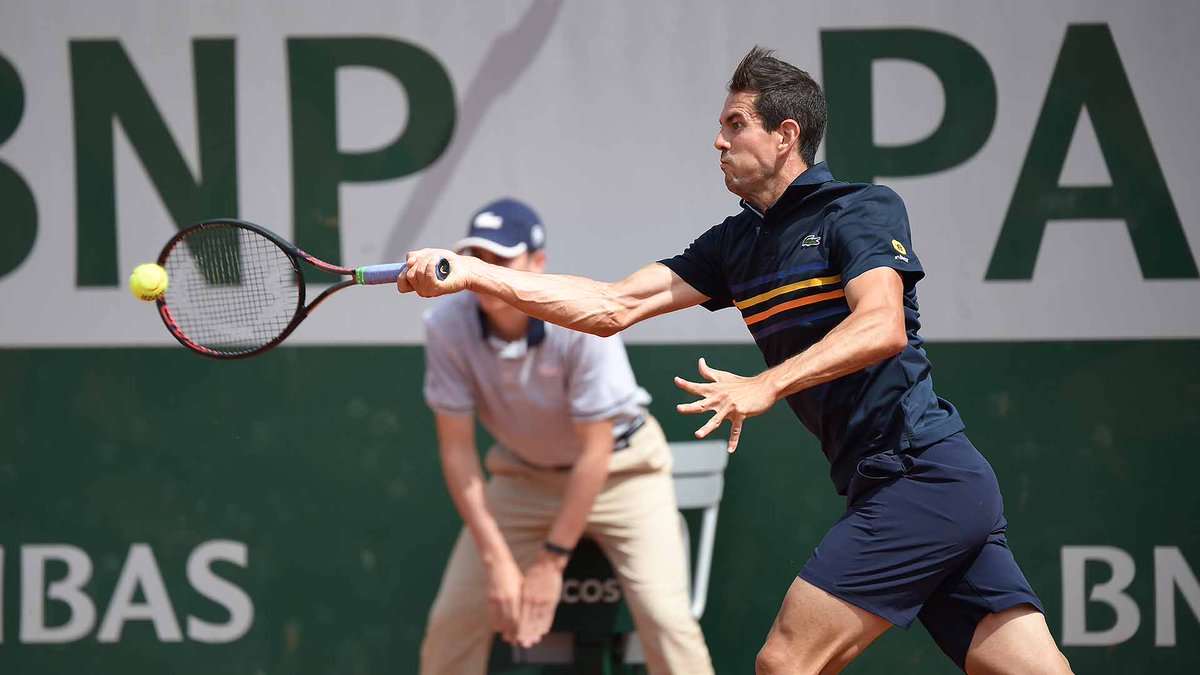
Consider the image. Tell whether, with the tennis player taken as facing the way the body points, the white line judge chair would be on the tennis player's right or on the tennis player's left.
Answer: on the tennis player's right

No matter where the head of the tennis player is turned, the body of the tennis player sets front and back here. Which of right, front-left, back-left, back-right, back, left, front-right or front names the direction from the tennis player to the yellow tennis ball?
front-right

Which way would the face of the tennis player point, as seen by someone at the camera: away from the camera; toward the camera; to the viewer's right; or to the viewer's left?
to the viewer's left

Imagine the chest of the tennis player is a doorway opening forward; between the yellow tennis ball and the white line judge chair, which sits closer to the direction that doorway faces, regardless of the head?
the yellow tennis ball

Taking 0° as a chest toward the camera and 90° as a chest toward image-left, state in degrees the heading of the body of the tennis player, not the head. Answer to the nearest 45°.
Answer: approximately 45°
